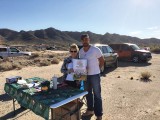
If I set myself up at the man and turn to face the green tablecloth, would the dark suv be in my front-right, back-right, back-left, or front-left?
back-right

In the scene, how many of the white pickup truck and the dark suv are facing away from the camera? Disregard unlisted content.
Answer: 0

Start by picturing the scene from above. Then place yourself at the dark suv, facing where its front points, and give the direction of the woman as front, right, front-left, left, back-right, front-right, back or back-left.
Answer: front-right
